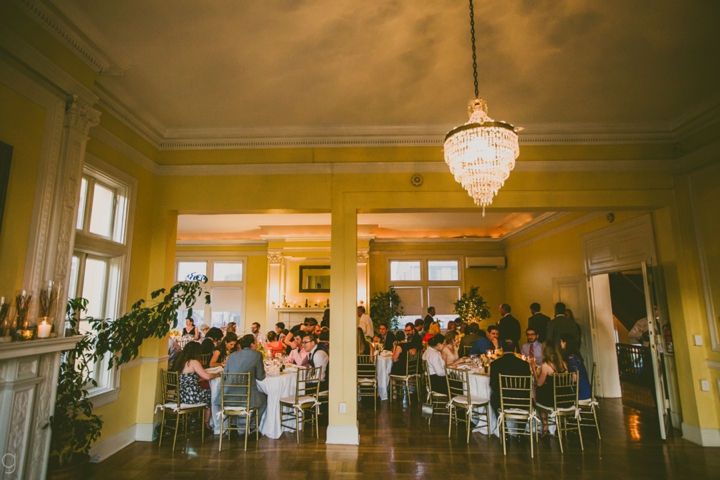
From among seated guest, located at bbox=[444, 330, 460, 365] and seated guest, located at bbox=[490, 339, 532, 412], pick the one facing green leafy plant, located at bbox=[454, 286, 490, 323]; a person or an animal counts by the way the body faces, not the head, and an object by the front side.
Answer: seated guest, located at bbox=[490, 339, 532, 412]

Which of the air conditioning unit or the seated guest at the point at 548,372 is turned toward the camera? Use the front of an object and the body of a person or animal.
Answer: the air conditioning unit

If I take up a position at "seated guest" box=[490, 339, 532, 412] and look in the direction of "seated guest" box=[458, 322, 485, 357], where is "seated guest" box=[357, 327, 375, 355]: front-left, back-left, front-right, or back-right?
front-left

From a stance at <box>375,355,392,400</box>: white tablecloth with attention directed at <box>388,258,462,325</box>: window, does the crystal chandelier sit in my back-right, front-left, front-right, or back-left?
back-right

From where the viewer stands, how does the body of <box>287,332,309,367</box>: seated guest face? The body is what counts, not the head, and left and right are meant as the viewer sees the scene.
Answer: facing the viewer and to the left of the viewer

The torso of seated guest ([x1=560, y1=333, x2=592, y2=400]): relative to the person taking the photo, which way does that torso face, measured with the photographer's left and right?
facing to the left of the viewer

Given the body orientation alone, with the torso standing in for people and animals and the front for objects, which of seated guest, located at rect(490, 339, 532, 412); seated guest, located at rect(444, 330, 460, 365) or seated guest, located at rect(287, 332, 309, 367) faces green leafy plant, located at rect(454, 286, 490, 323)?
seated guest, located at rect(490, 339, 532, 412)

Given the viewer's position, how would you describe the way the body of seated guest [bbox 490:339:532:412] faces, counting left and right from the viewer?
facing away from the viewer

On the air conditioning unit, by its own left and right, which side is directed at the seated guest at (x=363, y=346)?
front

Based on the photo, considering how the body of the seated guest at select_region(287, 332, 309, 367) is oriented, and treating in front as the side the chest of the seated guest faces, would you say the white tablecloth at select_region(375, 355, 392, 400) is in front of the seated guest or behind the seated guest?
behind

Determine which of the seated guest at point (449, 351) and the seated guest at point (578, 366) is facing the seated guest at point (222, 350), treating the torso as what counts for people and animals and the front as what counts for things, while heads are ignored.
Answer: the seated guest at point (578, 366)

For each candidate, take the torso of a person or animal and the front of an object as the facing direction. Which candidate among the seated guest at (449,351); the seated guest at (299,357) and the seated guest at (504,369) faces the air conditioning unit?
the seated guest at (504,369)

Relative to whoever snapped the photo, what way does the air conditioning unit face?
facing the viewer
